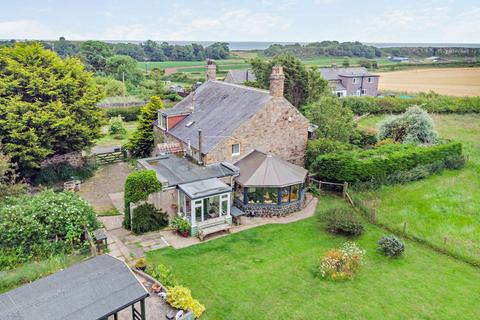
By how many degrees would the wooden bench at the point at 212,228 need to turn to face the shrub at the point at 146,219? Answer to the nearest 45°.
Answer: approximately 135° to its right

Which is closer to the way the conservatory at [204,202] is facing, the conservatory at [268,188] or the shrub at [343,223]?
the shrub

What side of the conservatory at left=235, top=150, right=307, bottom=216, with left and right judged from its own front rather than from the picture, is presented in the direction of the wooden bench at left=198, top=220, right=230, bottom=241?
right

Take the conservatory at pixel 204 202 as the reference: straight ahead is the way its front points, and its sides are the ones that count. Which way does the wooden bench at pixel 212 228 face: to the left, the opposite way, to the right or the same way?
the same way

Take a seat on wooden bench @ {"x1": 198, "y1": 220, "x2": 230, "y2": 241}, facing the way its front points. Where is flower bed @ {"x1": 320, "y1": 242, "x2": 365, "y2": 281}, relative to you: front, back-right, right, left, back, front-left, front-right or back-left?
front

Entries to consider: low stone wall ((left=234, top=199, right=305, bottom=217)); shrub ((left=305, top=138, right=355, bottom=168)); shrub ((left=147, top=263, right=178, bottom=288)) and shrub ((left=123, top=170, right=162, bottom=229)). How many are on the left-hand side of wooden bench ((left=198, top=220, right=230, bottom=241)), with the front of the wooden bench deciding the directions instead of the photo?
2

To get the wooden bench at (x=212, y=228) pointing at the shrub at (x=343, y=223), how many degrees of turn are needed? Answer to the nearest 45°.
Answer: approximately 45° to its left

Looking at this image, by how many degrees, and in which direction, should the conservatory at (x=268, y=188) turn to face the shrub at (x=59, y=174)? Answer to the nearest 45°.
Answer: approximately 135° to its right

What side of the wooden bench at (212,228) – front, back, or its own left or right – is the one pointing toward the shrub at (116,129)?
back

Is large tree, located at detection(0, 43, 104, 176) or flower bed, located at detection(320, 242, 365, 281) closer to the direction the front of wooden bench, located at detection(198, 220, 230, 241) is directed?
the flower bed

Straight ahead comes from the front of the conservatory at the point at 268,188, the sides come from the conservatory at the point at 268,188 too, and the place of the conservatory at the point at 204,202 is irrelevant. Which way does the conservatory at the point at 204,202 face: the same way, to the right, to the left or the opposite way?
the same way

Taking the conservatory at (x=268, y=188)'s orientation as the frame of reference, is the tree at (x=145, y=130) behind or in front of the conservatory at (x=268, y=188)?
behind

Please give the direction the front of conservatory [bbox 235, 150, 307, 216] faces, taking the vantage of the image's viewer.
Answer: facing the viewer and to the right of the viewer

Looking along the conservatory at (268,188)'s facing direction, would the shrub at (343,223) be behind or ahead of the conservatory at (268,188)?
ahead

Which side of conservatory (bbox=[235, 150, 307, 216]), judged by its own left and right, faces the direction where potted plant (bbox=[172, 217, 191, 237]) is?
right

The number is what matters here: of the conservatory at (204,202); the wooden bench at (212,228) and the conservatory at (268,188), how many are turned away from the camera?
0
